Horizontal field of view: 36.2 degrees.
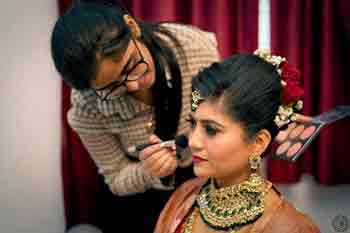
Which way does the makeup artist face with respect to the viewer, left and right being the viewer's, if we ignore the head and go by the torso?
facing the viewer and to the right of the viewer
